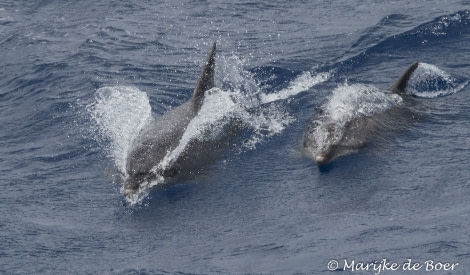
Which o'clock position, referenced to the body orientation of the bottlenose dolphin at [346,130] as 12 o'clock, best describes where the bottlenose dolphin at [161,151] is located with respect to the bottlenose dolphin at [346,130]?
the bottlenose dolphin at [161,151] is roughly at 1 o'clock from the bottlenose dolphin at [346,130].

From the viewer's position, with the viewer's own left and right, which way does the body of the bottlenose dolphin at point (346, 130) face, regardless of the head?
facing the viewer and to the left of the viewer
